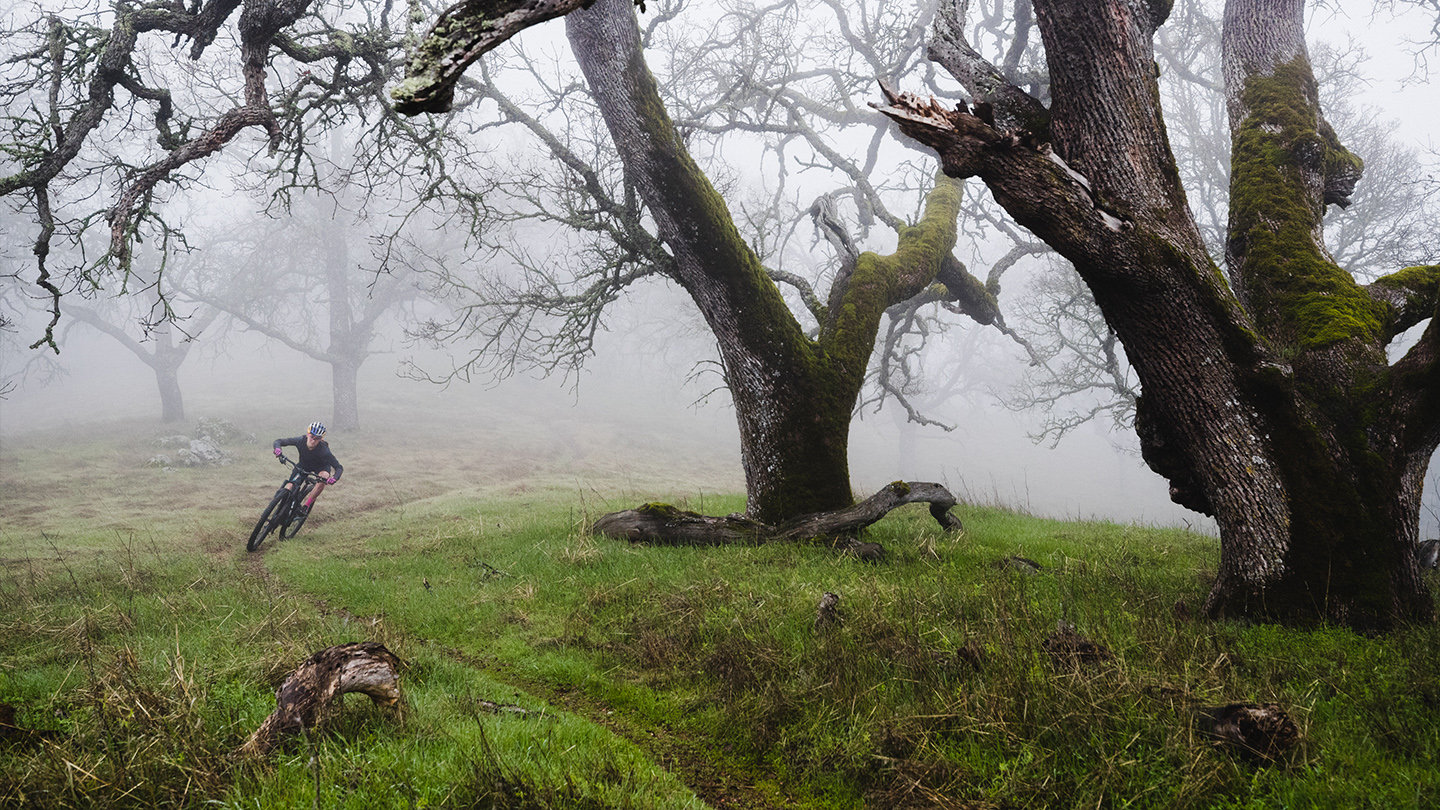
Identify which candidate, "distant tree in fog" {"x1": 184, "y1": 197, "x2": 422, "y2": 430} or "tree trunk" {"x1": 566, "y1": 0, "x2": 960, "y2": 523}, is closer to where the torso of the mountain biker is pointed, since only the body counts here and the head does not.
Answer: the tree trunk

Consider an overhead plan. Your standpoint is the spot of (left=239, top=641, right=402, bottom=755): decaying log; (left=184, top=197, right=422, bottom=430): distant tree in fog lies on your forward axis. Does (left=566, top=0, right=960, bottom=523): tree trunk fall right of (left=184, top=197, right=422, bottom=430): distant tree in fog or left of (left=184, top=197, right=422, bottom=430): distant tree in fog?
right

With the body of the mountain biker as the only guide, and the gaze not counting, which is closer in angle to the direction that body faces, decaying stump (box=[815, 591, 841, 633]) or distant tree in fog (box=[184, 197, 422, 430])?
the decaying stump

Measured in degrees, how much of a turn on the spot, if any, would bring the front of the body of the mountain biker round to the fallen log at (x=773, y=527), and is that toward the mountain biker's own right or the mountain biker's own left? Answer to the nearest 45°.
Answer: approximately 45° to the mountain biker's own left

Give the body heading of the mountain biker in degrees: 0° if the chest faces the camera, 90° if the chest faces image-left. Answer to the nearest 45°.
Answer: approximately 0°

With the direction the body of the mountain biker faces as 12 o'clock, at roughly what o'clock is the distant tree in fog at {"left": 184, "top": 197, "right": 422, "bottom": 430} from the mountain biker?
The distant tree in fog is roughly at 6 o'clock from the mountain biker.

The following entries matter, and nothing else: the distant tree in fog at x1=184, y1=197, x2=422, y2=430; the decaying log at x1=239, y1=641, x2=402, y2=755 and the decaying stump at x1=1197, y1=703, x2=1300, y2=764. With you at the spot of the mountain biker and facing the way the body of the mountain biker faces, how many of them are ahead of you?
2
